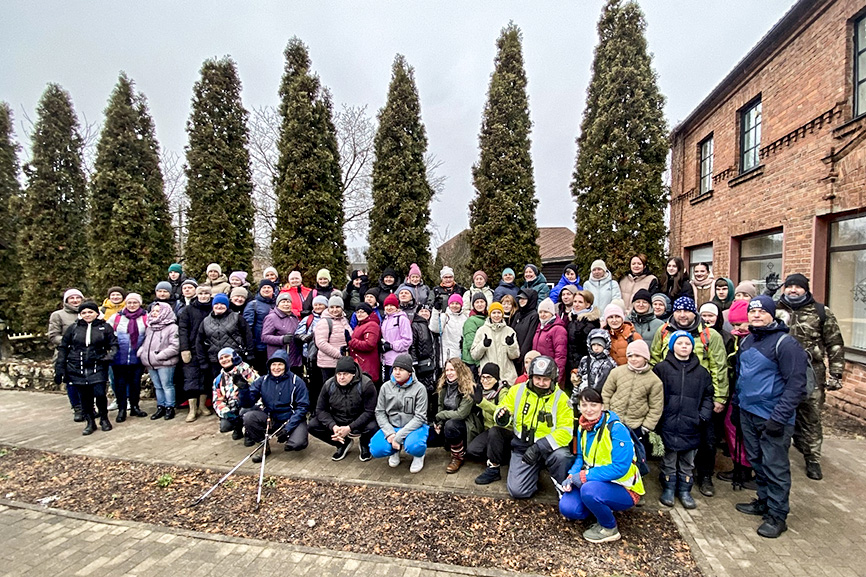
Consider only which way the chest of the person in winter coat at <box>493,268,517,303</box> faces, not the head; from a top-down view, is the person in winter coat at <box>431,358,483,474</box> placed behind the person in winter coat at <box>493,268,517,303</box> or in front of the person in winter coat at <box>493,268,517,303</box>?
in front

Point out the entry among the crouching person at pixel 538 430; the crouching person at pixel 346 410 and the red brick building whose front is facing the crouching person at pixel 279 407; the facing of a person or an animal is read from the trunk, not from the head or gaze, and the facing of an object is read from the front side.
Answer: the red brick building

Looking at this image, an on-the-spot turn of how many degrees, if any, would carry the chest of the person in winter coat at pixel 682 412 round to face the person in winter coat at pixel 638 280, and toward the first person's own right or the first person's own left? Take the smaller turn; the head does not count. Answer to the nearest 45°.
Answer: approximately 180°

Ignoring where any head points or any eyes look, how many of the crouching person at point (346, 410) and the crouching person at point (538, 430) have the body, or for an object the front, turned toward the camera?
2

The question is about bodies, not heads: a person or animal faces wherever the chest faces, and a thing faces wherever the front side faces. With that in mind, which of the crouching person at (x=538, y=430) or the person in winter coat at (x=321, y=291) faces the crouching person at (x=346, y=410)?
the person in winter coat

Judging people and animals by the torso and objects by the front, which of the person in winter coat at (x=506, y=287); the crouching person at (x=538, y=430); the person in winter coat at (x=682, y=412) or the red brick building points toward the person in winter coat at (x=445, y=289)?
the red brick building

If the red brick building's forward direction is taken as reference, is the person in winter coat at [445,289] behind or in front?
in front

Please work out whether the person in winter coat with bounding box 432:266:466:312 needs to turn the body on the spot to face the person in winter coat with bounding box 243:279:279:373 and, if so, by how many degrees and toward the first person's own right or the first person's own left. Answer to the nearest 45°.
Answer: approximately 90° to the first person's own right

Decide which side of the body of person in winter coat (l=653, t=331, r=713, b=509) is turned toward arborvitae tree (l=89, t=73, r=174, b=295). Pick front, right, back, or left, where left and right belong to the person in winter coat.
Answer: right

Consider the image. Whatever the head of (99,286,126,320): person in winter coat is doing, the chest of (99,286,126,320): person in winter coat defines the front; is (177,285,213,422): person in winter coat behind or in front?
in front
